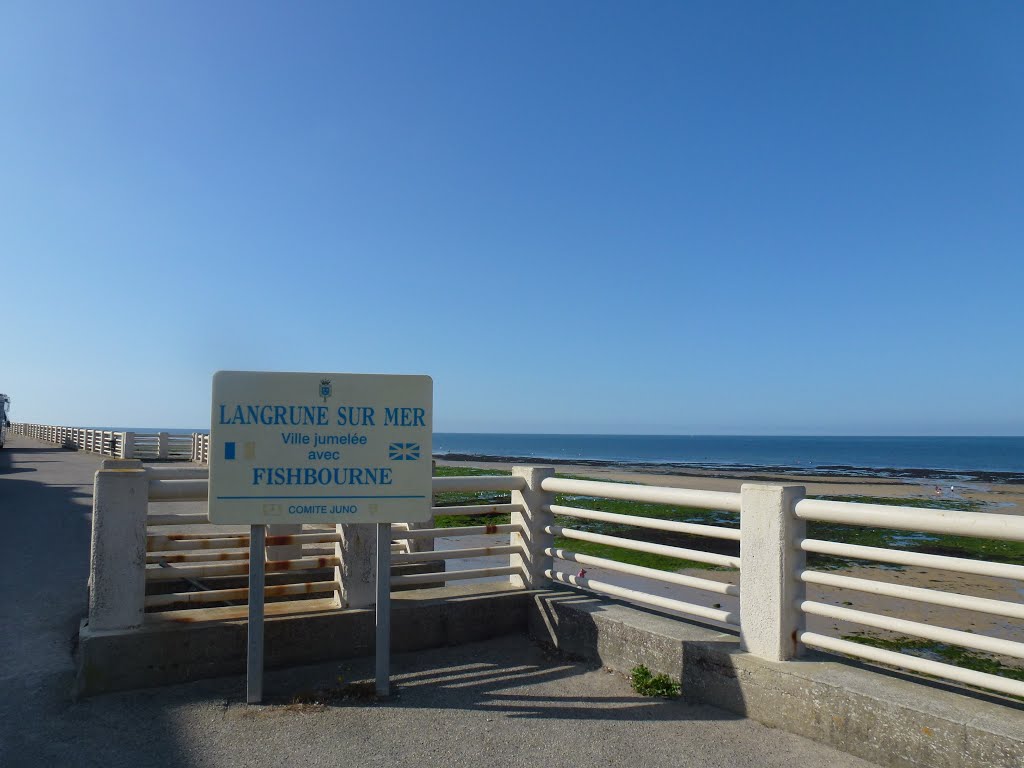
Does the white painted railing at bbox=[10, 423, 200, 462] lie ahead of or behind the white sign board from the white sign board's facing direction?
behind

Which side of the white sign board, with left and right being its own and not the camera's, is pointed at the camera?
front
